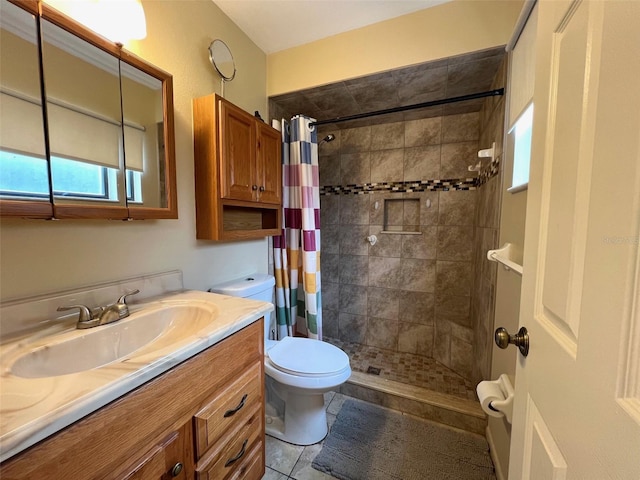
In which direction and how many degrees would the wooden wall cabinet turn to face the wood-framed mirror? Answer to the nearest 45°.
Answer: approximately 90° to its right

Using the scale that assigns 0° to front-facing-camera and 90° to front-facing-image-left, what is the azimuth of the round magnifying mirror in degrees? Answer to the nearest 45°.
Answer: approximately 315°

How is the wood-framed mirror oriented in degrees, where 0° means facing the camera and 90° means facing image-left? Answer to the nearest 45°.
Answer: approximately 315°

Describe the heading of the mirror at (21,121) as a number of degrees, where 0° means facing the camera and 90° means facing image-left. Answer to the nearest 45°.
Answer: approximately 315°

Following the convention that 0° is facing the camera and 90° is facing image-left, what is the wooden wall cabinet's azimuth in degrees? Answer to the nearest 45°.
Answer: approximately 315°

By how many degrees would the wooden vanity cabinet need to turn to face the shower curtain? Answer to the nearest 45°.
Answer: approximately 90° to its left
